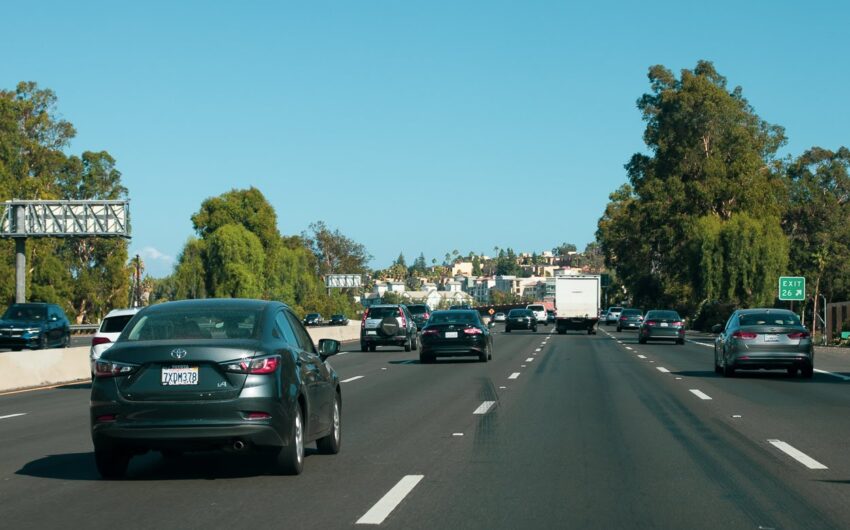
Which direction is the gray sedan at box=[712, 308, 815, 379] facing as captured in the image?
away from the camera

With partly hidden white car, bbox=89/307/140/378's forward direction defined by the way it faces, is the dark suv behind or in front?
in front

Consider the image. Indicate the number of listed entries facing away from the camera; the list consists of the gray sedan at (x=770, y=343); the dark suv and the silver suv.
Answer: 2

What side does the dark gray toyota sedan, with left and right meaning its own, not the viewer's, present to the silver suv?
front

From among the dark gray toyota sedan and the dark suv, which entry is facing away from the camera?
the dark gray toyota sedan

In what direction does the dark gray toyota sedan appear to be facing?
away from the camera

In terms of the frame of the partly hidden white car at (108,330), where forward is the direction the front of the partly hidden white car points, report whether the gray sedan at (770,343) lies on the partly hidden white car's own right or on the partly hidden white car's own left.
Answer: on the partly hidden white car's own right

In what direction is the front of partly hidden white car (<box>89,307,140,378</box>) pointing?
away from the camera

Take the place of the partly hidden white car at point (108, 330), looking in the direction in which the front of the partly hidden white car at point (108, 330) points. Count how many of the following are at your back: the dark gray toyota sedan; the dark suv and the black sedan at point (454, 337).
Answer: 1

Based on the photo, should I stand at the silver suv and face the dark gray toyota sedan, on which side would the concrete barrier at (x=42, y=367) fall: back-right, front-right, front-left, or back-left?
front-right

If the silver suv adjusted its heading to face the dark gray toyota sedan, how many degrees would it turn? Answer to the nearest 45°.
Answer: approximately 180°

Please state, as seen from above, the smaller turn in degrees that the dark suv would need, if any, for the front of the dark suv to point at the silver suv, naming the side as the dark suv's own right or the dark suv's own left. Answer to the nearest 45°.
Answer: approximately 135° to the dark suv's own left

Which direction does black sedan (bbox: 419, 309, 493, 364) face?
away from the camera
